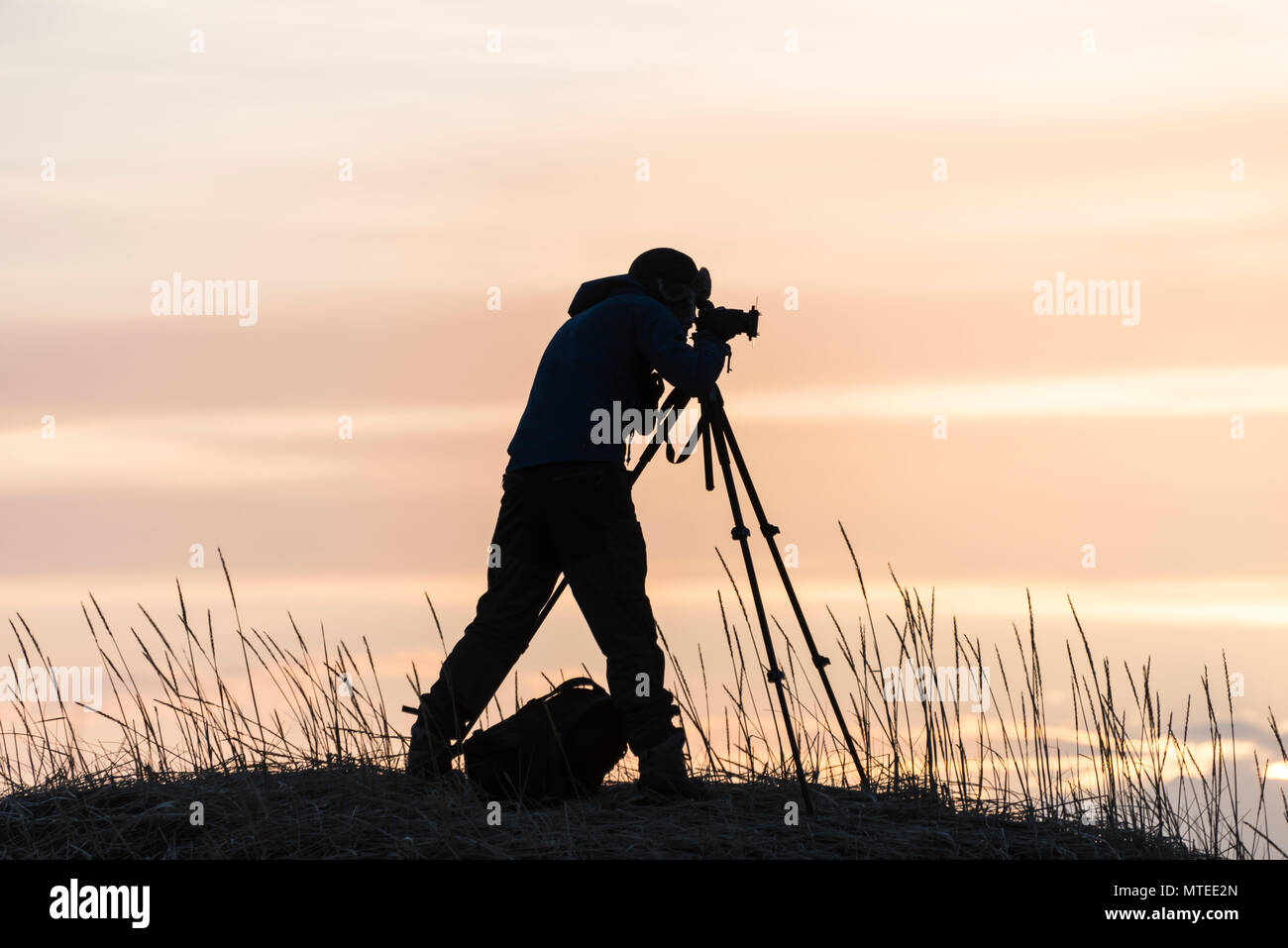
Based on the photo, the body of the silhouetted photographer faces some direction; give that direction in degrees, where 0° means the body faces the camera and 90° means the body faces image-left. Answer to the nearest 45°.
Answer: approximately 270°

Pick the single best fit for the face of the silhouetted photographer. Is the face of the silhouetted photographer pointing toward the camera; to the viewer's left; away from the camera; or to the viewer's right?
to the viewer's right
